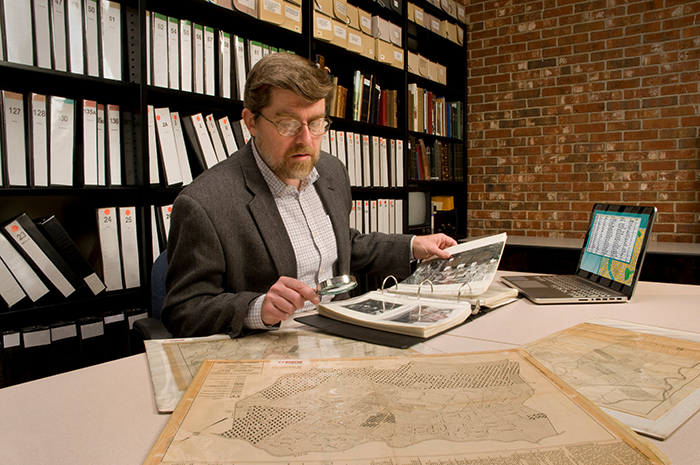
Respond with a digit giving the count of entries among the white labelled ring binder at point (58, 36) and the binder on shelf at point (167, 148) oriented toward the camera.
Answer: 2
